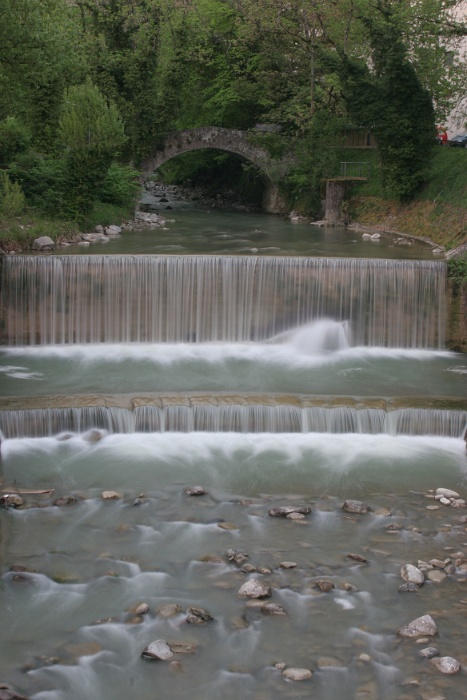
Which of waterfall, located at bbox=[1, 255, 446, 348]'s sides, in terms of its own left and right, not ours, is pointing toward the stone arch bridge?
back

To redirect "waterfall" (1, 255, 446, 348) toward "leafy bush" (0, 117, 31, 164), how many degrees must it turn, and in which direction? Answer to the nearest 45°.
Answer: approximately 135° to its right

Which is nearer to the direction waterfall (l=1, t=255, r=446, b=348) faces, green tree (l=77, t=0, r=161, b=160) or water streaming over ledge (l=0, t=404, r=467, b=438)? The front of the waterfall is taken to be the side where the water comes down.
the water streaming over ledge

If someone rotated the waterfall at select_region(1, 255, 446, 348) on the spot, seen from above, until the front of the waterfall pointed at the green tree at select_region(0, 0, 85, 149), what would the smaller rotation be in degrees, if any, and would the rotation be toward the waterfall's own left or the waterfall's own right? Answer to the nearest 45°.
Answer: approximately 135° to the waterfall's own right

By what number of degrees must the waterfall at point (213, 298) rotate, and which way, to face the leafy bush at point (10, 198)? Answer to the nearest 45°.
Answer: approximately 135° to its right

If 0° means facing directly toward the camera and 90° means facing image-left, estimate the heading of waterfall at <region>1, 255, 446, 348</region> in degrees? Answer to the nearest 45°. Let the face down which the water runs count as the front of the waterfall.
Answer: approximately 0°

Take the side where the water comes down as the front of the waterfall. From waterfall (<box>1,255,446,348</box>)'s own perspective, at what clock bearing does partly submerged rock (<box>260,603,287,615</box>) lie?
The partly submerged rock is roughly at 12 o'clock from the waterfall.

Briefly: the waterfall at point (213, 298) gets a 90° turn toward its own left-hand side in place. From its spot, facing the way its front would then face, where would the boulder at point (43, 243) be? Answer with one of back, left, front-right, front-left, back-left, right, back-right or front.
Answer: back-left

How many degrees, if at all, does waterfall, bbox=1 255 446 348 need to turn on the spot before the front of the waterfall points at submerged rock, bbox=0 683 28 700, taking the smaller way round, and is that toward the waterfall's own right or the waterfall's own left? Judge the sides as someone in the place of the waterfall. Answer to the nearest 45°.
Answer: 0° — it already faces it

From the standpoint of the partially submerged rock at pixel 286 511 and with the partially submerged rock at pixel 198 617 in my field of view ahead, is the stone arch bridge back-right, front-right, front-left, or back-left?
back-right

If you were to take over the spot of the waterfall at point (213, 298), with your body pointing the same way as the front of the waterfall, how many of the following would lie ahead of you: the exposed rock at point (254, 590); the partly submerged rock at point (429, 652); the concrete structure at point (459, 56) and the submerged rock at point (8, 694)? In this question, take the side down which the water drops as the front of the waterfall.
3
